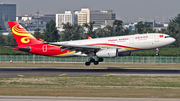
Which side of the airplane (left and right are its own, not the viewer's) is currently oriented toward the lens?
right
